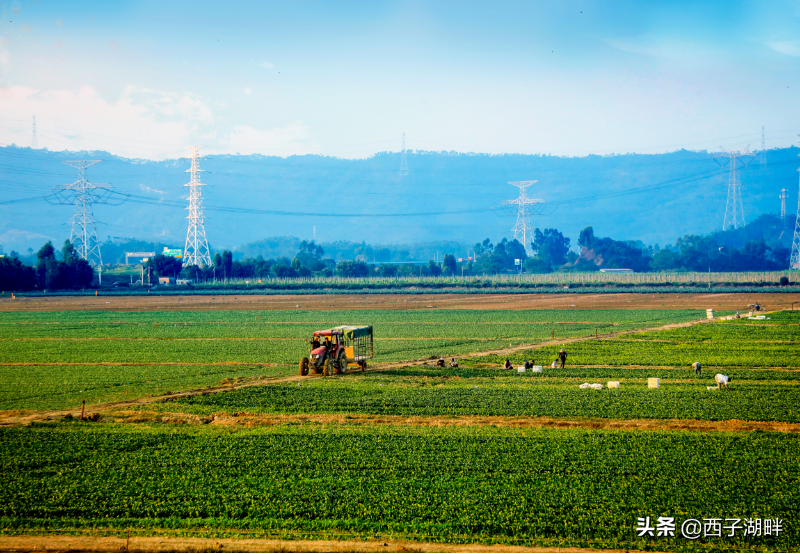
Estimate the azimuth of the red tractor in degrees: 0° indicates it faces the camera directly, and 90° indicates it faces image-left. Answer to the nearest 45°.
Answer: approximately 45°
